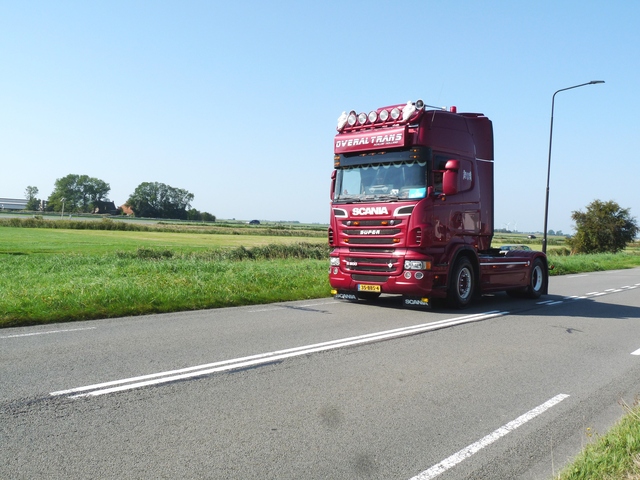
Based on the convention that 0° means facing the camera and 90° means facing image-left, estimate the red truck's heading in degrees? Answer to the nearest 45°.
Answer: approximately 45°
